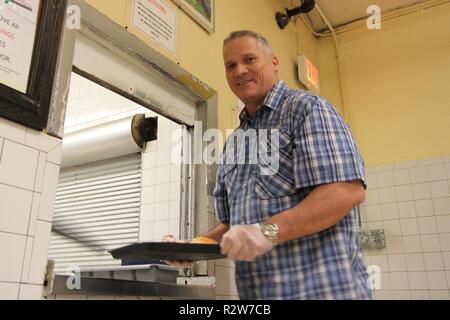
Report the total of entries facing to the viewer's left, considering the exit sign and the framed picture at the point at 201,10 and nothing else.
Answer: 0

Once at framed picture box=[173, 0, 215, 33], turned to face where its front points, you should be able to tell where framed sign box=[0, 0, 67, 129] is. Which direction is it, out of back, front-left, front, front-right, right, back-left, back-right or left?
right

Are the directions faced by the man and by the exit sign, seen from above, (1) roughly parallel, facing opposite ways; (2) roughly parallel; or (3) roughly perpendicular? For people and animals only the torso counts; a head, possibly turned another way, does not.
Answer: roughly perpendicular

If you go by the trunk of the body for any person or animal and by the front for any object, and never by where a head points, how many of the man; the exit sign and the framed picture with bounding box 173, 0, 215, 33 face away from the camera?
0

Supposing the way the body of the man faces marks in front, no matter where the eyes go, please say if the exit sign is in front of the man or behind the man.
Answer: behind

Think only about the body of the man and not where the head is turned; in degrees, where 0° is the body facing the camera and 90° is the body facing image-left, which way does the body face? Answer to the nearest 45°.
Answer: approximately 45°

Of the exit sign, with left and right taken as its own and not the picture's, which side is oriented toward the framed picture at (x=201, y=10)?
right

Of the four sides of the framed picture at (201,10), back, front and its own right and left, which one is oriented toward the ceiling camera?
left
